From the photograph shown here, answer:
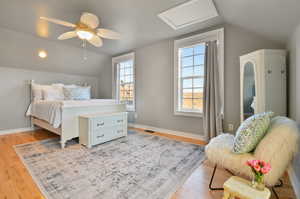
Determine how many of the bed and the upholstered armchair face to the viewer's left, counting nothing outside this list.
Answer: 1

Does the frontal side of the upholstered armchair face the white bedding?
yes

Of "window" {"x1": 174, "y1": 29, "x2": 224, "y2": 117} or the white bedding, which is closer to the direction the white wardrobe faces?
the white bedding

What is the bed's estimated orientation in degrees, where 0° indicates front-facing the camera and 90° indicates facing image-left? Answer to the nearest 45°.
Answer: approximately 315°

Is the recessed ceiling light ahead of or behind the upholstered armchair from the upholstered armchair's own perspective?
ahead

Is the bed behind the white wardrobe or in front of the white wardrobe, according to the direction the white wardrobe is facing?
in front

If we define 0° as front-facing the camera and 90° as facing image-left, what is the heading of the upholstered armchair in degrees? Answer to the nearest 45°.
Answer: approximately 90°

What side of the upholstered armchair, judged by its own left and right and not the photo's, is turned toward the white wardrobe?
right

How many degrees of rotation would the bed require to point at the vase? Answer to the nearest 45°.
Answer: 0° — it already faces it
